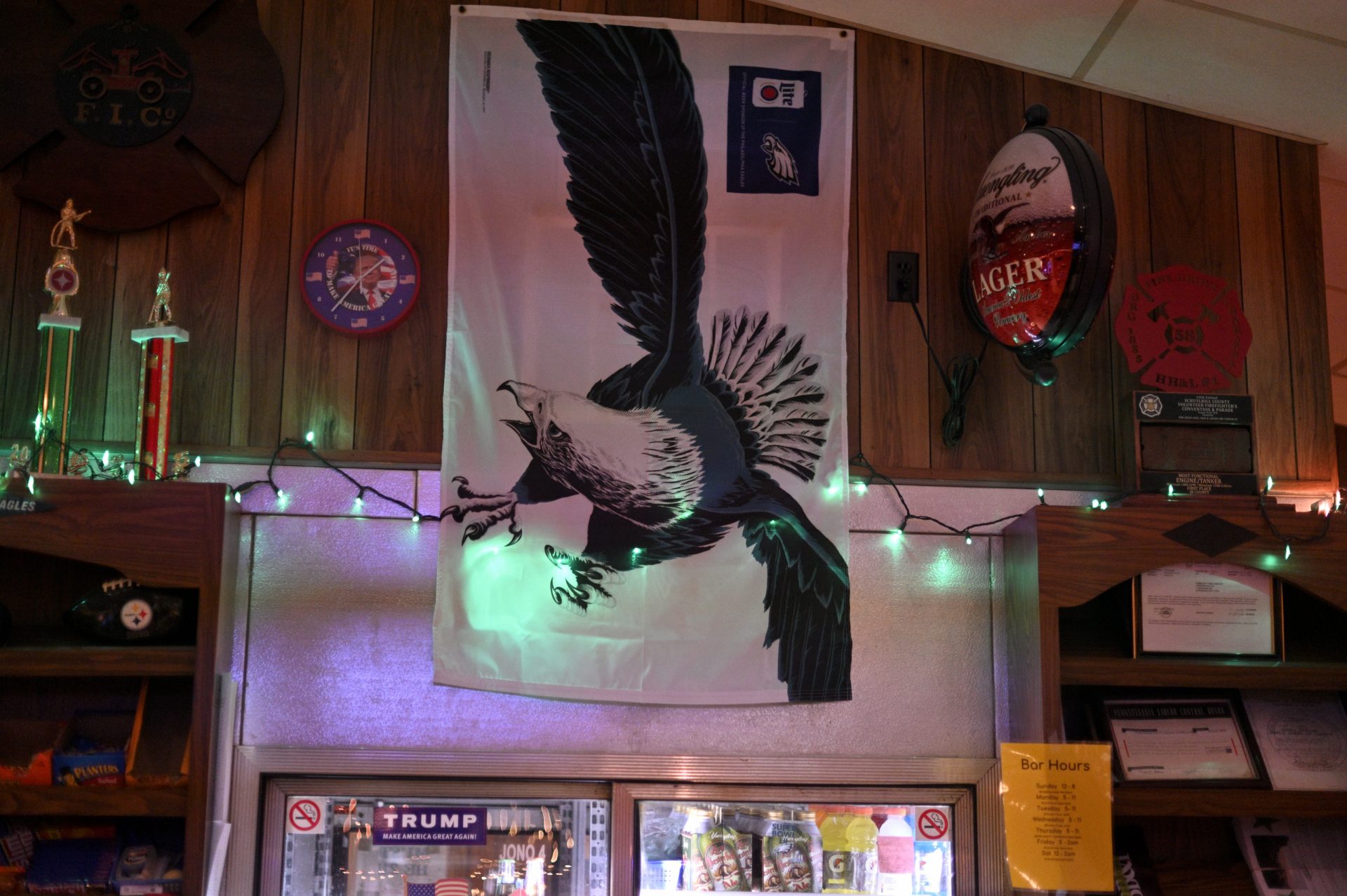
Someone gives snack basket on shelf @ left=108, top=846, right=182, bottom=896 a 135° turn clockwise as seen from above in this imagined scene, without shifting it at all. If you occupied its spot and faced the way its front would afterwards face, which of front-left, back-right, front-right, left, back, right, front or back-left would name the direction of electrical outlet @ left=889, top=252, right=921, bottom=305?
back-right

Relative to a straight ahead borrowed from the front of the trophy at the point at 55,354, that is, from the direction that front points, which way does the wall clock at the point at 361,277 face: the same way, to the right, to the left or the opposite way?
the same way

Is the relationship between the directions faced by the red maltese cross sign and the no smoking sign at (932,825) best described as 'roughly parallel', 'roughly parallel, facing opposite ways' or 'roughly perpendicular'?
roughly parallel

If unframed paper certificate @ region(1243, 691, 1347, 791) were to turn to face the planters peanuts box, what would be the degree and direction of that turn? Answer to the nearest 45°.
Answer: approximately 45° to its right

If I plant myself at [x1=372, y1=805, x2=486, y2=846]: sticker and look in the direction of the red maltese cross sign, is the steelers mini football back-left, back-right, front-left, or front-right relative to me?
back-right

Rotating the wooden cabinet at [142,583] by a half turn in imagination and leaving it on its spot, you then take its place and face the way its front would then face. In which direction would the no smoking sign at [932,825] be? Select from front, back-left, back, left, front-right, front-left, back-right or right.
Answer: right

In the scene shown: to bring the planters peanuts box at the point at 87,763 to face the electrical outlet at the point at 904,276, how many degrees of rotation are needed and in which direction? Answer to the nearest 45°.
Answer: approximately 90° to its left

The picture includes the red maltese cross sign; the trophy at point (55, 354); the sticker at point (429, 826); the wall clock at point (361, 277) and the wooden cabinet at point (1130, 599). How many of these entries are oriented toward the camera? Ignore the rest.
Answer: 5

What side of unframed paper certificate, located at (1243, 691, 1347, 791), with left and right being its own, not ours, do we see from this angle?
front

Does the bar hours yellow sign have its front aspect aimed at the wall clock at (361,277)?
no

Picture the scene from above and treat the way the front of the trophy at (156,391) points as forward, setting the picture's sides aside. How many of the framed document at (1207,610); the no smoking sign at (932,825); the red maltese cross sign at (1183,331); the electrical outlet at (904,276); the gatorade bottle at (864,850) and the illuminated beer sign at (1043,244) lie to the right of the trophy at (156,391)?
0

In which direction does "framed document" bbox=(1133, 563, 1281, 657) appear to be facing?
toward the camera
